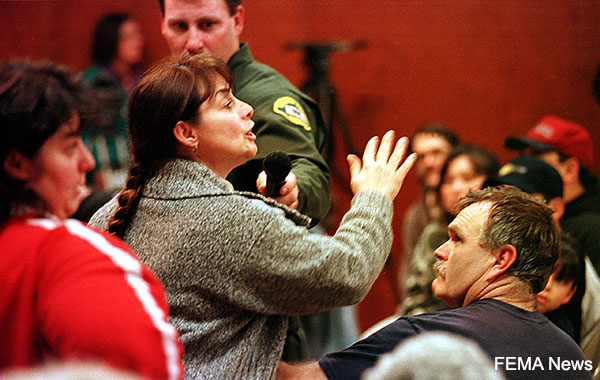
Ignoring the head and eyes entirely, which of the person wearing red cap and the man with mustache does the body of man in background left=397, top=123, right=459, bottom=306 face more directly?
the man with mustache

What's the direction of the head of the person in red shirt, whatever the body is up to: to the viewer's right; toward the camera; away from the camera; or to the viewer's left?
to the viewer's right

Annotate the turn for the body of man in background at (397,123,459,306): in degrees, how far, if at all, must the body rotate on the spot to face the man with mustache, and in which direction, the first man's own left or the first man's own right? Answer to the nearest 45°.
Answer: approximately 45° to the first man's own left

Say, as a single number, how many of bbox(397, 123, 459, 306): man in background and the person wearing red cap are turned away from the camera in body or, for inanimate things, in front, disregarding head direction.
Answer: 0

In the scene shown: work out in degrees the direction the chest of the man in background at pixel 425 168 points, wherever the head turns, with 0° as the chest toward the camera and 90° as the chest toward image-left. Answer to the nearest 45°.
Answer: approximately 45°

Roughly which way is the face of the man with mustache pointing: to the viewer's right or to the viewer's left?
to the viewer's left

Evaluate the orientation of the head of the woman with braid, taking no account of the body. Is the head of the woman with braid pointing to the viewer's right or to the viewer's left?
to the viewer's right

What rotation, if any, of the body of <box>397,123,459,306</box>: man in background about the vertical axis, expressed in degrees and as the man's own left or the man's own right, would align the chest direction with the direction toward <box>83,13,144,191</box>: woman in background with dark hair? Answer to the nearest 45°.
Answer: approximately 45° to the man's own right

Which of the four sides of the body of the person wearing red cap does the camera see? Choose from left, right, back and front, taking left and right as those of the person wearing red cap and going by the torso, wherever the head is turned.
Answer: left

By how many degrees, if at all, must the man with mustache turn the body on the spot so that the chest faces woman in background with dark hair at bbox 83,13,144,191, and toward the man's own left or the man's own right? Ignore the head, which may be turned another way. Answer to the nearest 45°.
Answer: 0° — they already face them

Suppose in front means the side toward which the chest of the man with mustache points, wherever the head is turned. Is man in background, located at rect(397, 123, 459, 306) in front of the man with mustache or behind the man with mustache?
in front
